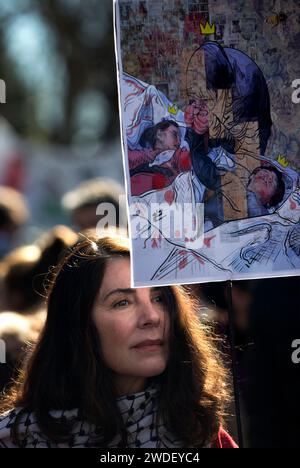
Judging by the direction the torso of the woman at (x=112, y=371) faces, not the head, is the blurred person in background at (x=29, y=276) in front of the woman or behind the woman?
behind

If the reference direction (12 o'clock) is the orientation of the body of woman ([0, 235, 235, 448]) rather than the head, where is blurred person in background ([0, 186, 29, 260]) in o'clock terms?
The blurred person in background is roughly at 7 o'clock from the woman.

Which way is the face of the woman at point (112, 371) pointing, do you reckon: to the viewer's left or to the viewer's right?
to the viewer's right

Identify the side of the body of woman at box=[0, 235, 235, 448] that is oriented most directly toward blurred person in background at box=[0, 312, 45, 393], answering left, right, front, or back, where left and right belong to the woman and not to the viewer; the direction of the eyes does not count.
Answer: back

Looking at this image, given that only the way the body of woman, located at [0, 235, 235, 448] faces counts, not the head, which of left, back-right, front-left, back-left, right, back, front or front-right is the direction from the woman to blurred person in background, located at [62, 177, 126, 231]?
back-left

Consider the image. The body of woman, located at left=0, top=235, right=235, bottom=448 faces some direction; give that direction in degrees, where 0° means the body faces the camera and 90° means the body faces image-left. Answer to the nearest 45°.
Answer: approximately 315°
